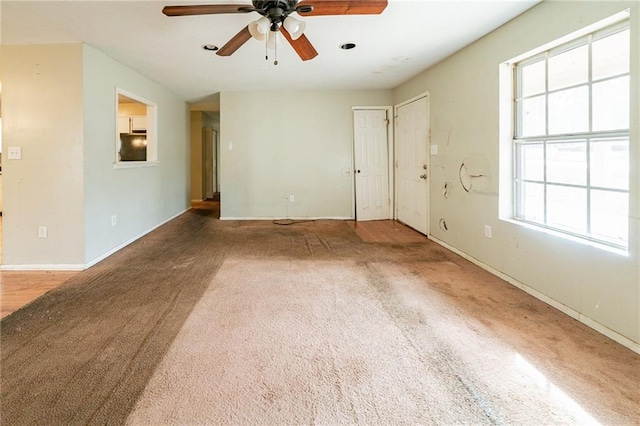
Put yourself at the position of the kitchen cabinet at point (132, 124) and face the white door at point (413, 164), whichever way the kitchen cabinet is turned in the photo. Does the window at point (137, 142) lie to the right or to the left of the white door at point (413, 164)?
right

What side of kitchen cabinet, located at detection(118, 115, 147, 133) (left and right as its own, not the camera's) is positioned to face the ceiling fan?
front

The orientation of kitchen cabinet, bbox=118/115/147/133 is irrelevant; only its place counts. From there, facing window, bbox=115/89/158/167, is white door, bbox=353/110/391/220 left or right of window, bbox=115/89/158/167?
left

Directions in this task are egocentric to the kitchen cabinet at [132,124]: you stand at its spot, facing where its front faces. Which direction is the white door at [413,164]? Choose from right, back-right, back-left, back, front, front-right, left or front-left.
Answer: front-left

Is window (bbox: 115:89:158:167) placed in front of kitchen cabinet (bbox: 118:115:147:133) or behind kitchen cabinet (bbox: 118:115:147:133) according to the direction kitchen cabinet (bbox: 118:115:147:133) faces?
in front

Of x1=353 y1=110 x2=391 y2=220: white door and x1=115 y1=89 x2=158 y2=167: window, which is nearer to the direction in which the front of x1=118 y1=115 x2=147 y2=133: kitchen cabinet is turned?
the window

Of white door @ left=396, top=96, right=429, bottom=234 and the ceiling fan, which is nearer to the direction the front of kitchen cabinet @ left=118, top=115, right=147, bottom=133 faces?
the ceiling fan
